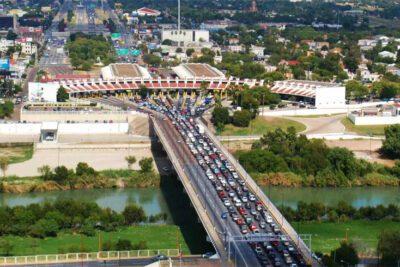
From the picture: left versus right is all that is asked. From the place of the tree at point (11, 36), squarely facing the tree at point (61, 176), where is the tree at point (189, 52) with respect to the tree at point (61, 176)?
left

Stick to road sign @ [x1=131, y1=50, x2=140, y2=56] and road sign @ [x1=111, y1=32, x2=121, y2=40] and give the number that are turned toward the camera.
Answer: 2

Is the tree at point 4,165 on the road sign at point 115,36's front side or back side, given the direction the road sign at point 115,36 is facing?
on the front side

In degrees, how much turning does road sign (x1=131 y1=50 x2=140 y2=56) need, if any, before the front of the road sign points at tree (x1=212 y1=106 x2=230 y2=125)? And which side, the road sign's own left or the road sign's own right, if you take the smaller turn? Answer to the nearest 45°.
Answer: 0° — it already faces it

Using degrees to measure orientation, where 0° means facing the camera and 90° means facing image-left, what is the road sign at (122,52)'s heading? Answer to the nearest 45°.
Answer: approximately 0°

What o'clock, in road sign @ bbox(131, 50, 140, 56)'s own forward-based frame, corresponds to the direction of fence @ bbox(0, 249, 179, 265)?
The fence is roughly at 12 o'clock from the road sign.

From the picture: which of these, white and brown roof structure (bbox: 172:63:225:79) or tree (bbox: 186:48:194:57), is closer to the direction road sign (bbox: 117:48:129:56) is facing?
the white and brown roof structure

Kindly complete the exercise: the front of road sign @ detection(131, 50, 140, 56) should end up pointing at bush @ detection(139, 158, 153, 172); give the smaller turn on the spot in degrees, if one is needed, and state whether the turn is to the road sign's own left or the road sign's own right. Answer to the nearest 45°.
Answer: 0° — it already faces it
